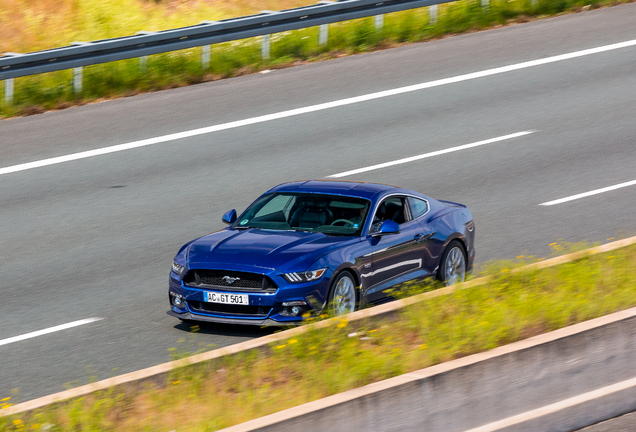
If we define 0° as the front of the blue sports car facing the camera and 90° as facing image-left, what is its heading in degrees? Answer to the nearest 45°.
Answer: approximately 45°

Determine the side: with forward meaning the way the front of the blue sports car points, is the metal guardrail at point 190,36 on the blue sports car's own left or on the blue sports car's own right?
on the blue sports car's own right
